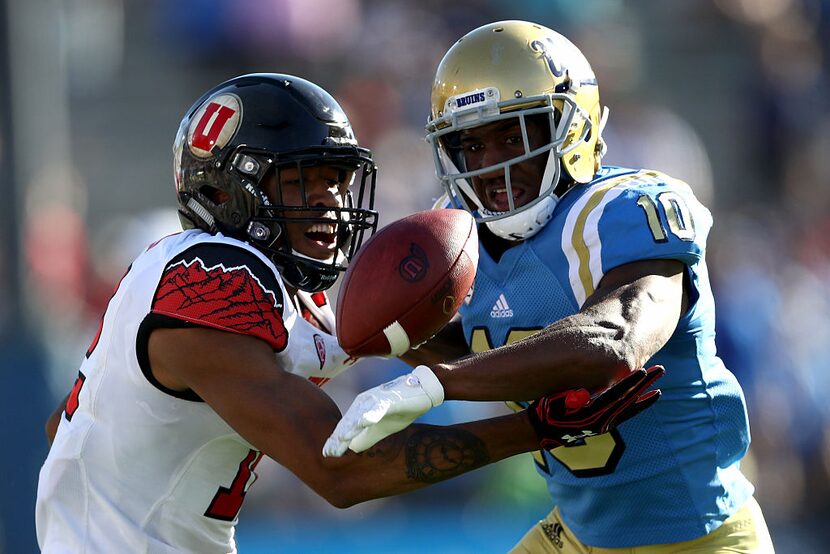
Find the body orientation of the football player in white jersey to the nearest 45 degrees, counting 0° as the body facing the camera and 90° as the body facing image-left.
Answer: approximately 270°

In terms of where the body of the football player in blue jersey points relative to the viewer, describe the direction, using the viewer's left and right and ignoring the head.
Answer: facing the viewer and to the left of the viewer

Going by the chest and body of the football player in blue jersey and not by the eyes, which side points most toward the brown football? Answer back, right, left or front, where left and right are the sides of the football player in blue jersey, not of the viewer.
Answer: front

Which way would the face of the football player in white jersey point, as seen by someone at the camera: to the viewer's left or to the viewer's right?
to the viewer's right

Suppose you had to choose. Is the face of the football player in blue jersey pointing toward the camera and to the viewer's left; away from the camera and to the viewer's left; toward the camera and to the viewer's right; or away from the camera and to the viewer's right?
toward the camera and to the viewer's left

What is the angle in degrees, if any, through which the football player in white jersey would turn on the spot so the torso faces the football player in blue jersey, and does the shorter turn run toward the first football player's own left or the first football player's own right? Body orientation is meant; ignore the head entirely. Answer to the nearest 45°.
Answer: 0° — they already face them

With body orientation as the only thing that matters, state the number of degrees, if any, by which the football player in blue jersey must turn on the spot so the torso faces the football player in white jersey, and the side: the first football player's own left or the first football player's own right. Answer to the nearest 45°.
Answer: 0° — they already face them

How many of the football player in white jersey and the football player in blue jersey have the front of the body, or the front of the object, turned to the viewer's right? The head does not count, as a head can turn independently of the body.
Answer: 1
